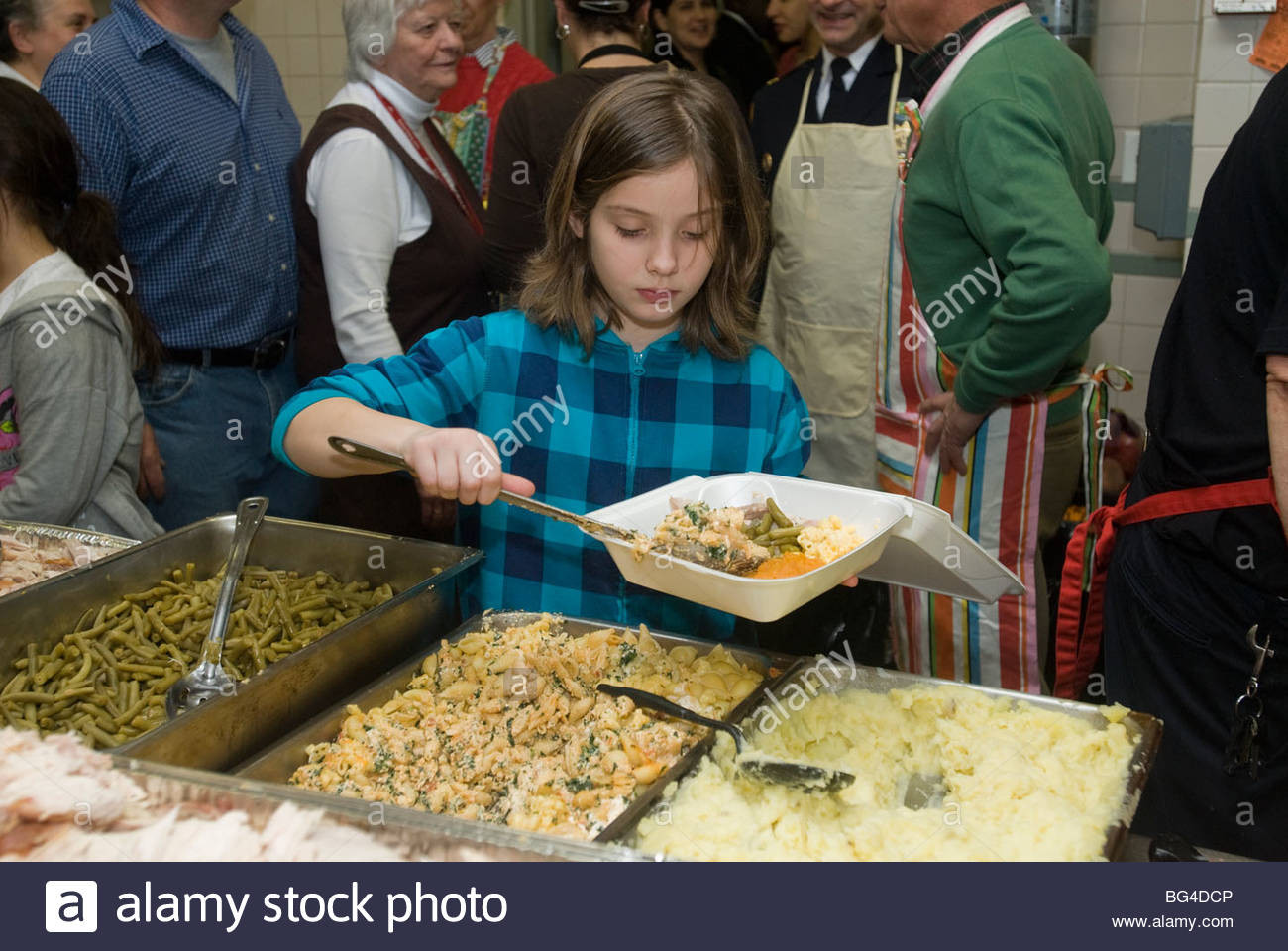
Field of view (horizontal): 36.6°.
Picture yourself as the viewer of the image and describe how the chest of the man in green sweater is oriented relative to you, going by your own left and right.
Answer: facing to the left of the viewer

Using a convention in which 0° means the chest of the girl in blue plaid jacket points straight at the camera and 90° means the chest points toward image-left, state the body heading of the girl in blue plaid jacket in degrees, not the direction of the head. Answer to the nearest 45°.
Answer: approximately 0°

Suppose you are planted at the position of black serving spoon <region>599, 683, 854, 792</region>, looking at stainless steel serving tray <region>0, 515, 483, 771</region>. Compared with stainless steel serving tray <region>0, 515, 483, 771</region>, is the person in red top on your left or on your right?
right

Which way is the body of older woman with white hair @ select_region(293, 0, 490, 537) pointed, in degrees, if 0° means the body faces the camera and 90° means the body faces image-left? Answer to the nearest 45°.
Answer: approximately 315°

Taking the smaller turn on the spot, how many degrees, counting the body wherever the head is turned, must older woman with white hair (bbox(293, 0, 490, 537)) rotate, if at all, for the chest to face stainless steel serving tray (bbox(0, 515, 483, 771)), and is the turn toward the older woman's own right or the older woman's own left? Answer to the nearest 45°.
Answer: approximately 45° to the older woman's own right

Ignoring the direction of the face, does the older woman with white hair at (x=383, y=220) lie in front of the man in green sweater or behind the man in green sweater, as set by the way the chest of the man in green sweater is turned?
in front
